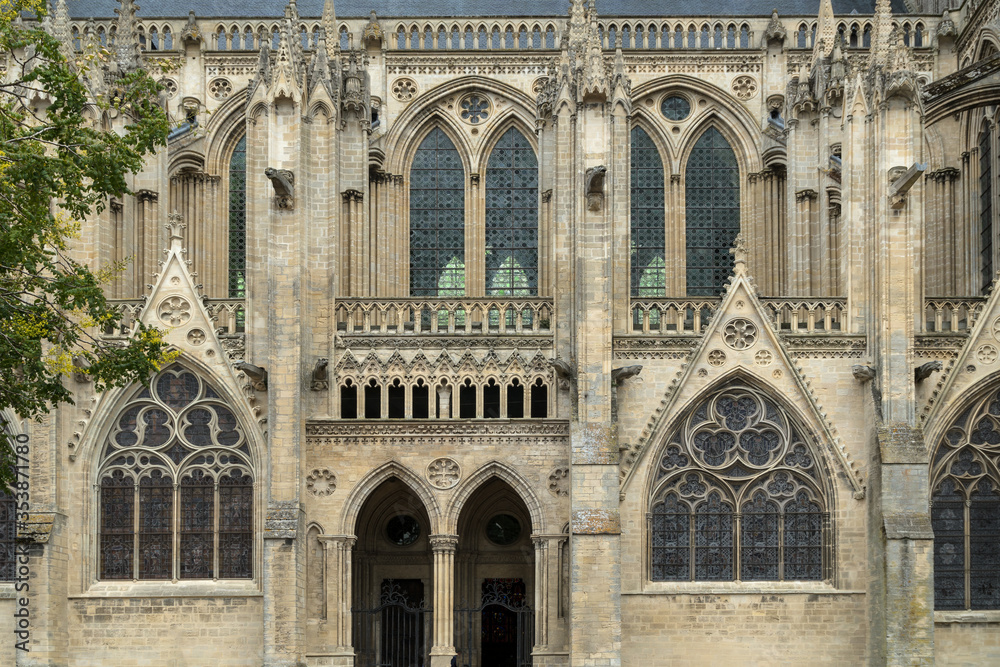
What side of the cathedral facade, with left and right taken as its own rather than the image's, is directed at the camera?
front

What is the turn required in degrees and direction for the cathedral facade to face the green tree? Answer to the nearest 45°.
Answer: approximately 45° to its right
